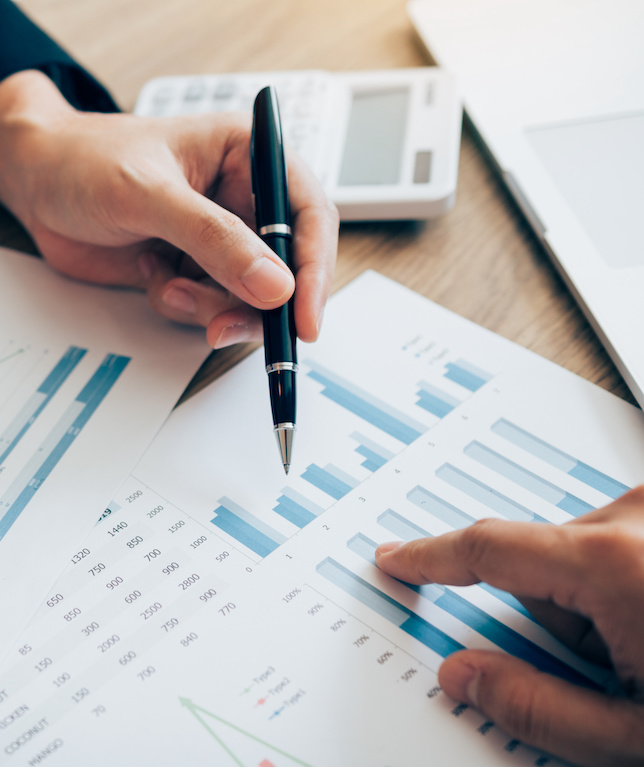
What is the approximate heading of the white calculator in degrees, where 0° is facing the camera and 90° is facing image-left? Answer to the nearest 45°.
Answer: approximately 90°
